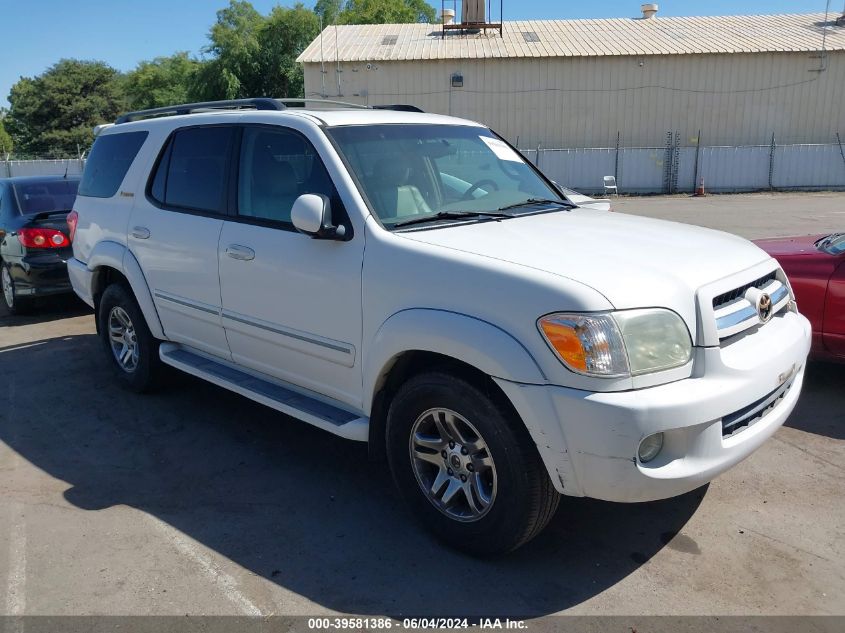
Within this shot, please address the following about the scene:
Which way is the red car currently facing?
to the viewer's left

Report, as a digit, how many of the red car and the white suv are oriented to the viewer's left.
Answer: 1

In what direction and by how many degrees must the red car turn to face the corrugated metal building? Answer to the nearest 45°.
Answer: approximately 90° to its right

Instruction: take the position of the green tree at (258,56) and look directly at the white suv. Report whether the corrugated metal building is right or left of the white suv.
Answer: left

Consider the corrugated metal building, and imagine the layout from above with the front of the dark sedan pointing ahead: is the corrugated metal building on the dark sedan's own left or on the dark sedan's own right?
on the dark sedan's own right

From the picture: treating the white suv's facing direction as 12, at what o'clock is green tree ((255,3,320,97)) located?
The green tree is roughly at 7 o'clock from the white suv.

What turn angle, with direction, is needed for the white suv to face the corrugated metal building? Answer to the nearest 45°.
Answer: approximately 135° to its left

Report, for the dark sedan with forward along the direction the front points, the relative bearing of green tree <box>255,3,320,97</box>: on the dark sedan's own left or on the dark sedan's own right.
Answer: on the dark sedan's own right

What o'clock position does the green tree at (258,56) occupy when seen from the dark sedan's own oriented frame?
The green tree is roughly at 2 o'clock from the dark sedan.

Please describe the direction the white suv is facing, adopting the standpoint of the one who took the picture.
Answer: facing the viewer and to the right of the viewer

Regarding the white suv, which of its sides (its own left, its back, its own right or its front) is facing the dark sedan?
back
